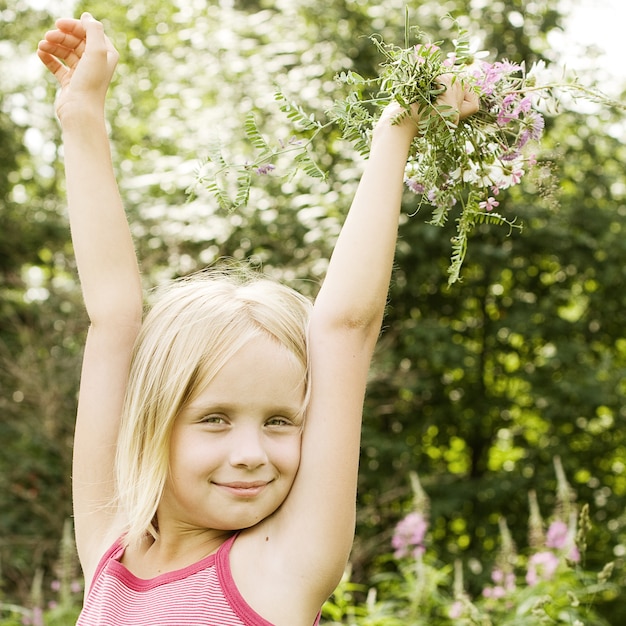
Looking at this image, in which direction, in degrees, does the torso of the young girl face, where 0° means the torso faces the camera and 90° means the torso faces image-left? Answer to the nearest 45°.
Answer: approximately 45°

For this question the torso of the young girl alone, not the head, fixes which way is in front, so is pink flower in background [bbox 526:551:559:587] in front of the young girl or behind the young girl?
behind

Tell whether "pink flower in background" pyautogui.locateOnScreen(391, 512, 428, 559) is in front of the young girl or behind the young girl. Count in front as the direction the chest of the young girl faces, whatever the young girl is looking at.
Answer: behind

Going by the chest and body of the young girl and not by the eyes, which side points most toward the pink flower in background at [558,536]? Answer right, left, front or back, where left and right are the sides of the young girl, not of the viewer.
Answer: back
